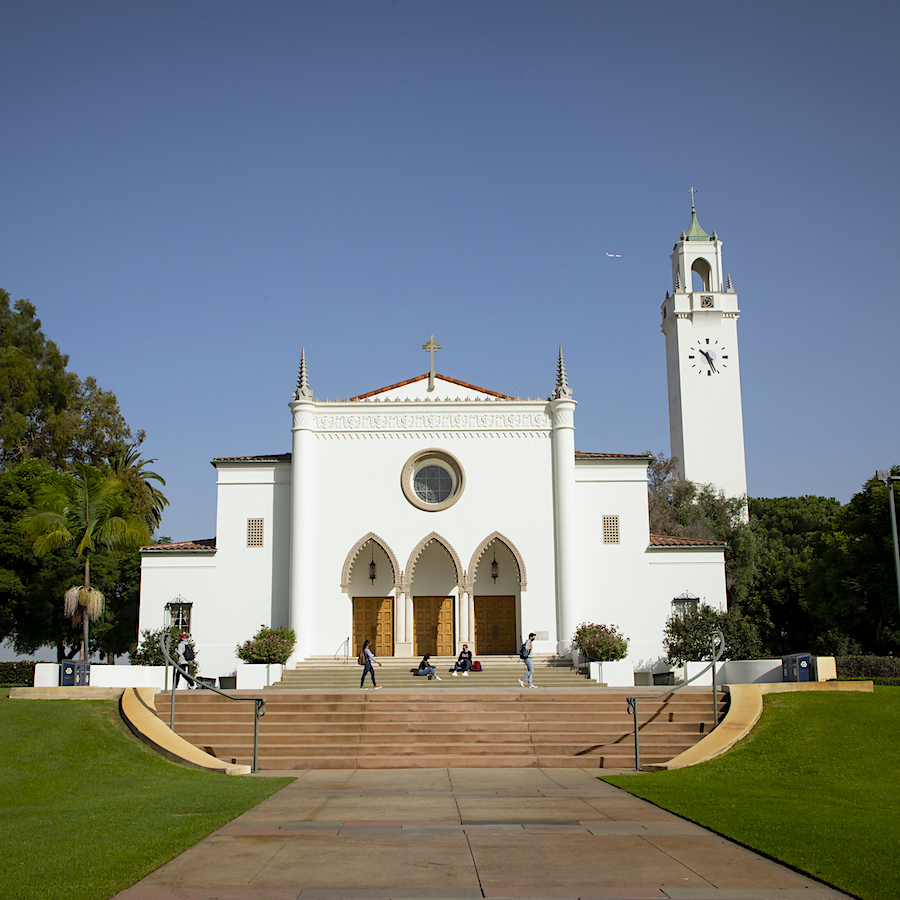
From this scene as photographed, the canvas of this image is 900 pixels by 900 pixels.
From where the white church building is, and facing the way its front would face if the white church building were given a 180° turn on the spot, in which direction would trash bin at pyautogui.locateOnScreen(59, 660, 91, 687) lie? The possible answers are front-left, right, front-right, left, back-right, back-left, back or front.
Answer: back-left

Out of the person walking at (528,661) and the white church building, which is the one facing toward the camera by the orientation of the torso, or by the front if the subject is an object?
the white church building

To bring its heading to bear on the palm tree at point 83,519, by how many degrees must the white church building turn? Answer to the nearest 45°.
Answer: approximately 45° to its right

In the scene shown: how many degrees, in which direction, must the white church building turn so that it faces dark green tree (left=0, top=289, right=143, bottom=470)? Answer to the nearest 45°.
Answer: approximately 135° to its right

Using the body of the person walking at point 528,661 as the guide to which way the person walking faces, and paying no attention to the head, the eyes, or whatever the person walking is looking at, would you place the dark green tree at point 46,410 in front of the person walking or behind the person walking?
behind

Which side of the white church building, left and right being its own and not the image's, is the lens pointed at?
front

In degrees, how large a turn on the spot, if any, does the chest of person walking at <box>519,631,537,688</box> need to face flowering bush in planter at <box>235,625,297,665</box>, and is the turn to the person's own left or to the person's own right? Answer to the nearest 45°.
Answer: approximately 180°

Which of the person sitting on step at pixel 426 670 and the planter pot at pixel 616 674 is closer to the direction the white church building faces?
the person sitting on step

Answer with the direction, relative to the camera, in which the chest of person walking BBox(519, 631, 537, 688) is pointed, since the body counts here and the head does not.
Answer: to the viewer's right

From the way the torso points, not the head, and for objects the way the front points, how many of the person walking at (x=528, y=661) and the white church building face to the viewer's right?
1

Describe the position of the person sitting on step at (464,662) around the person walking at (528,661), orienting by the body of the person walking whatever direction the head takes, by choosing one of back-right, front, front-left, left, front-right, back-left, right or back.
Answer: back-left

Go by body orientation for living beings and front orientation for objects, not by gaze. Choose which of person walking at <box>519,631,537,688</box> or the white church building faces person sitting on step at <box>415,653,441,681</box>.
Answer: the white church building

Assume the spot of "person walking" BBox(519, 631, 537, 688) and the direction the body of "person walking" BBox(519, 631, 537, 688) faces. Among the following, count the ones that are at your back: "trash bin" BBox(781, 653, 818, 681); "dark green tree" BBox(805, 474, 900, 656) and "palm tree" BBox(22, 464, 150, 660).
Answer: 1

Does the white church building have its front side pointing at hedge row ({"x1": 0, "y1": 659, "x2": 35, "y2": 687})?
no

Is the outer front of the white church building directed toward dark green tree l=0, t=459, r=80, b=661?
no

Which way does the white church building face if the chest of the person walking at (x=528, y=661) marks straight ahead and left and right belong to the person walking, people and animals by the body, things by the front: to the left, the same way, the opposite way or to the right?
to the right
